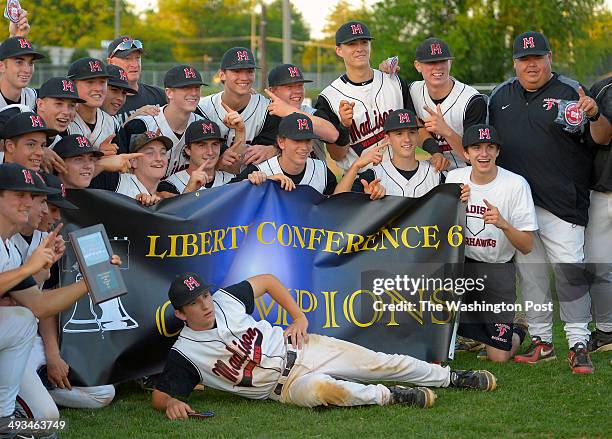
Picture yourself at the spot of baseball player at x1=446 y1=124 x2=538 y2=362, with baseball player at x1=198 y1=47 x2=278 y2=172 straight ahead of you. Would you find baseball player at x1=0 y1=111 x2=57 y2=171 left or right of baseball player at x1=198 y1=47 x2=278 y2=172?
left

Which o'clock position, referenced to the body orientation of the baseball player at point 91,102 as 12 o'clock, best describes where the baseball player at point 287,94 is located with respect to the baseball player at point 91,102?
the baseball player at point 287,94 is roughly at 10 o'clock from the baseball player at point 91,102.

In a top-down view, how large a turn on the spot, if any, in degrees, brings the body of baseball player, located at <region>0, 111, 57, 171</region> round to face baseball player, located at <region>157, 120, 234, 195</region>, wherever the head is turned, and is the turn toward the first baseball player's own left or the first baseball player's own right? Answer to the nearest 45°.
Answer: approximately 90° to the first baseball player's own left

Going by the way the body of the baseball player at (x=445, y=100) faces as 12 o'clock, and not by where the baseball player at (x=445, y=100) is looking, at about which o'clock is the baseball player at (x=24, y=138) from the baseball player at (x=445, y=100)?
the baseball player at (x=24, y=138) is roughly at 2 o'clock from the baseball player at (x=445, y=100).

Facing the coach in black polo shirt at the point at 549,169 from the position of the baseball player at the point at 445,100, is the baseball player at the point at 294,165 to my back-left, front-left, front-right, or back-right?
back-right

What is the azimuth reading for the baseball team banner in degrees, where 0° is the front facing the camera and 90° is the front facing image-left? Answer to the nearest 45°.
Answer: approximately 0°
